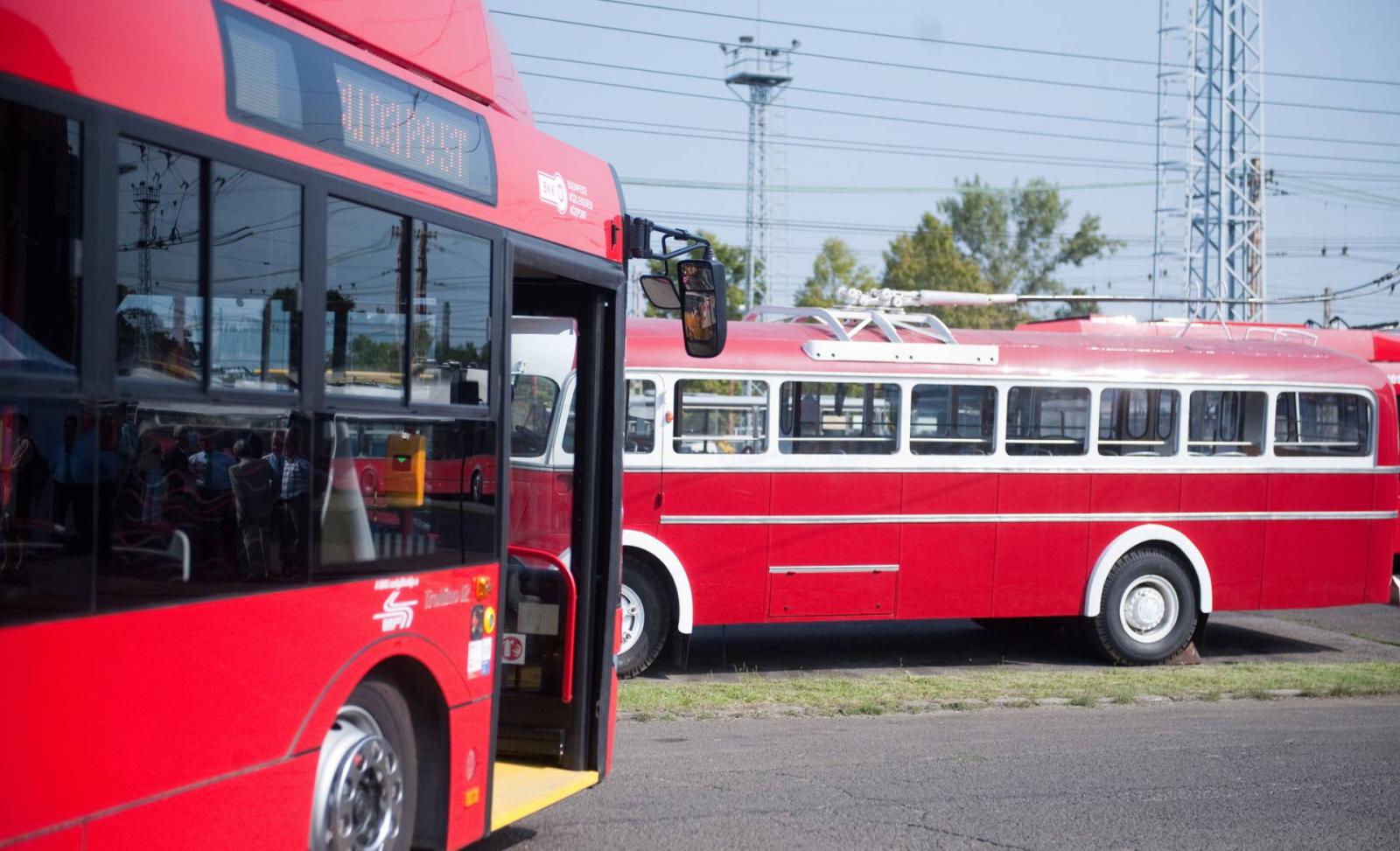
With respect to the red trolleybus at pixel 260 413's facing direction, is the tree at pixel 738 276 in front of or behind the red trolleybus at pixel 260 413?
in front

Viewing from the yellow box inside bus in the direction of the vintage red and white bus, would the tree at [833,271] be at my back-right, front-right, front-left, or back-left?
front-left

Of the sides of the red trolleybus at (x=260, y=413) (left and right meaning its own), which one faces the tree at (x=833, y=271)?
front

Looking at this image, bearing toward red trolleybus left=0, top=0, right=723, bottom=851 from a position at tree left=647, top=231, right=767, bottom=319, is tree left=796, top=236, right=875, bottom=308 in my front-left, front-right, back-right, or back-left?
back-left

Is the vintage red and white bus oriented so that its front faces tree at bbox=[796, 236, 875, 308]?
no

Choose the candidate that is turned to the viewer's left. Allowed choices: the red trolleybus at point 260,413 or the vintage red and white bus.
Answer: the vintage red and white bus

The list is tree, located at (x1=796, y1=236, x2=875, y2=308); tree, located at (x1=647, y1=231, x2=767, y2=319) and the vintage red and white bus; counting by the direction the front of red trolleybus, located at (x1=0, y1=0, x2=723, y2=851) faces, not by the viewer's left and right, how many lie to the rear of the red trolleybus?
0

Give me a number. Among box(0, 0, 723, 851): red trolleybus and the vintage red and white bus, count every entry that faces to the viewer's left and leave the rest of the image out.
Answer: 1

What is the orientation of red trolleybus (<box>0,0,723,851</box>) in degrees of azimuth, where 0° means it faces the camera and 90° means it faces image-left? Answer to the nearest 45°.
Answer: approximately 225°

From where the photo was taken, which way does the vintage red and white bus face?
to the viewer's left

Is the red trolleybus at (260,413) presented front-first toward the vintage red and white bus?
yes
